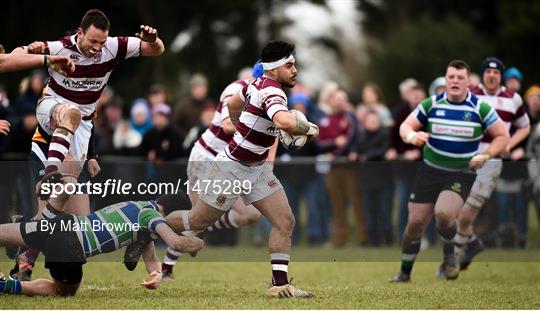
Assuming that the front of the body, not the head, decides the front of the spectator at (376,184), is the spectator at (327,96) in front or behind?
behind

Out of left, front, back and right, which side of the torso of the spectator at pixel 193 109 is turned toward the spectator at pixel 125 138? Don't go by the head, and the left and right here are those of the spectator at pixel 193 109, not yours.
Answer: right

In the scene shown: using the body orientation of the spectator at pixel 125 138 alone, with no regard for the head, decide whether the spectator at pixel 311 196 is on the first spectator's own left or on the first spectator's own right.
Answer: on the first spectator's own left

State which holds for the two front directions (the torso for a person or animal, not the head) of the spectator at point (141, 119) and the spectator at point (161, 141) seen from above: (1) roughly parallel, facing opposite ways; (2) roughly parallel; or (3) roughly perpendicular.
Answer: roughly parallel

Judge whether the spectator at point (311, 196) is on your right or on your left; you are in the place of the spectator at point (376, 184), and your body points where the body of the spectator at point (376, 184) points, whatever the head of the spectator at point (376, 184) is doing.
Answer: on your right

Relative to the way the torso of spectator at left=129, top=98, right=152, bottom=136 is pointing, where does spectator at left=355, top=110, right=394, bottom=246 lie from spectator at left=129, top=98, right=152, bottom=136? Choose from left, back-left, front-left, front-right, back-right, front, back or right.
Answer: front-left

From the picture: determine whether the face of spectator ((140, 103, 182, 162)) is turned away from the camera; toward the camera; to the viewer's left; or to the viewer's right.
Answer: toward the camera

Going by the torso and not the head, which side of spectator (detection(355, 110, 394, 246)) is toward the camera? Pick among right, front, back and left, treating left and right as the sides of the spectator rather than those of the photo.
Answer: front

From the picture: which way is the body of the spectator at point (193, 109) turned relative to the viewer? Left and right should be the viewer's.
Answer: facing the viewer

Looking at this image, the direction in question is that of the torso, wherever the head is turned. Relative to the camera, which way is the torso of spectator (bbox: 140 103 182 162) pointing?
toward the camera

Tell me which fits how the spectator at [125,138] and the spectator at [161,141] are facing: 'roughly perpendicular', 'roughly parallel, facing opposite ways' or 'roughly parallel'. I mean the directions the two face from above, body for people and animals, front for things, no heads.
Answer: roughly parallel

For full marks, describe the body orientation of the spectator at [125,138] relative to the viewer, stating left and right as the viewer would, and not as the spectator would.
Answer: facing the viewer

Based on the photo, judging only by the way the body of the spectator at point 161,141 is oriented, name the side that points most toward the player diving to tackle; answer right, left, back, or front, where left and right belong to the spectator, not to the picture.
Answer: front

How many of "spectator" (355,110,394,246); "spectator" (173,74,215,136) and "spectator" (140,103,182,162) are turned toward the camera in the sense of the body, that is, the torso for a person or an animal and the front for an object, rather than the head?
3

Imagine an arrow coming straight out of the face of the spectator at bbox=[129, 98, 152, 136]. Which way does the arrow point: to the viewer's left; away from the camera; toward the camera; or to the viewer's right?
toward the camera

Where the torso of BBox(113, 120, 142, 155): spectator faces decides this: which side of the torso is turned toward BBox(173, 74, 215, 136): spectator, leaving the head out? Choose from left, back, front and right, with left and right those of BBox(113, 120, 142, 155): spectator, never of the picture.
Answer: left
